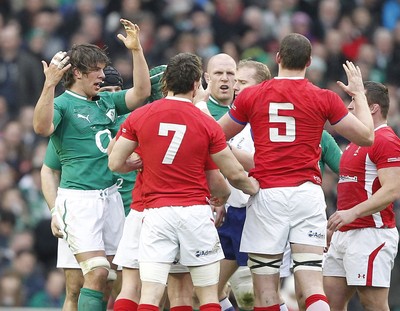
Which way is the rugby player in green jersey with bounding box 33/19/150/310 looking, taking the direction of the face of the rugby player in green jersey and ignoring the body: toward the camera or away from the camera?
toward the camera

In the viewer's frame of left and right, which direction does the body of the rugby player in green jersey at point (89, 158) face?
facing the viewer and to the right of the viewer
